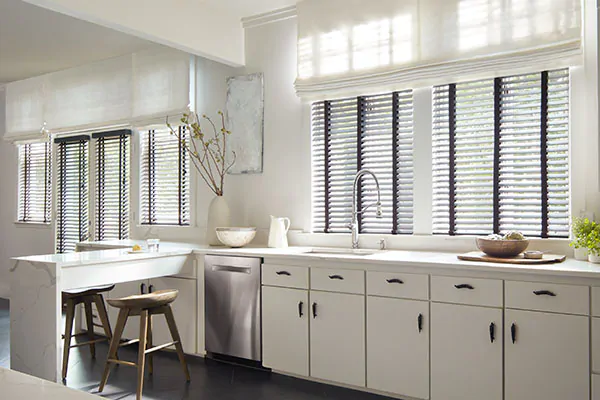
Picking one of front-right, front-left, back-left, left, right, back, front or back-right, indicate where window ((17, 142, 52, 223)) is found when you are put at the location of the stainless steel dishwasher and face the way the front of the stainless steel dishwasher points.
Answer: right

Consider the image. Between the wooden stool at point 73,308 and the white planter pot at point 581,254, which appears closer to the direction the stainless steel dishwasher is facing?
the wooden stool

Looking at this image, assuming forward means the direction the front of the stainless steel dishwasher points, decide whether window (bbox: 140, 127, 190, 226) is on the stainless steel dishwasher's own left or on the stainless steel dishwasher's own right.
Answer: on the stainless steel dishwasher's own right

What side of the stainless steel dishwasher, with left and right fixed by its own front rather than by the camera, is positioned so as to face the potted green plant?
left

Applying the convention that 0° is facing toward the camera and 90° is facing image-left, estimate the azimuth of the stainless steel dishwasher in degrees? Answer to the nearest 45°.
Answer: approximately 45°

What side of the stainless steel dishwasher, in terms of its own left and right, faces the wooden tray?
left

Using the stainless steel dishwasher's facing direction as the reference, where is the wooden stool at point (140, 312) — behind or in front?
in front

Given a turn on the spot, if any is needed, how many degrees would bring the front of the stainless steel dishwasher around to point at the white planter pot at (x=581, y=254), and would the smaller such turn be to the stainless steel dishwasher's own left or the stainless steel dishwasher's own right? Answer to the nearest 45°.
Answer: approximately 90° to the stainless steel dishwasher's own left
